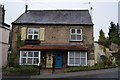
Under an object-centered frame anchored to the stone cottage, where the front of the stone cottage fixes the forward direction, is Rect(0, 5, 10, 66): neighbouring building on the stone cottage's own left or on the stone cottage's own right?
on the stone cottage's own right

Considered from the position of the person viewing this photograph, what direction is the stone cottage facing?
facing the viewer
